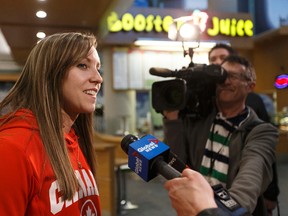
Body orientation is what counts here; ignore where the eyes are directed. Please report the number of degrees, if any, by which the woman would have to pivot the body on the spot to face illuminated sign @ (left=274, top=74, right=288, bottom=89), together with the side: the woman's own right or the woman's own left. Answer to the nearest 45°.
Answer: approximately 90° to the woman's own left

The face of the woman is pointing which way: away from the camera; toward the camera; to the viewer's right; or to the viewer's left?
to the viewer's right

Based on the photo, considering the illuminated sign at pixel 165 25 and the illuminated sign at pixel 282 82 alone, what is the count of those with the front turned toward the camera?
2

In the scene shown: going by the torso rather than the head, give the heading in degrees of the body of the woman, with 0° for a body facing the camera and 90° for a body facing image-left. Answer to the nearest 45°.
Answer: approximately 315°

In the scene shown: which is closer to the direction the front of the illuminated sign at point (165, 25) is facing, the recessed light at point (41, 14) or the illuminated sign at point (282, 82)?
the recessed light

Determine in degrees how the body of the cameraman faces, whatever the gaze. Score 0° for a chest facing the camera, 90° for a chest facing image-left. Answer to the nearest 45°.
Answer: approximately 45°

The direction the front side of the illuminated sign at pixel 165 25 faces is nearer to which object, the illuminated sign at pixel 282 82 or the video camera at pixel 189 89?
the video camera
